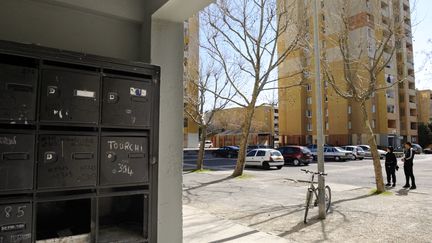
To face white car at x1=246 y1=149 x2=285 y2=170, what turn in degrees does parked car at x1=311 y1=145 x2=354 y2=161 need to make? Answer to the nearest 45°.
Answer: approximately 45° to its right

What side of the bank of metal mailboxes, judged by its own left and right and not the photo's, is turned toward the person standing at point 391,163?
left

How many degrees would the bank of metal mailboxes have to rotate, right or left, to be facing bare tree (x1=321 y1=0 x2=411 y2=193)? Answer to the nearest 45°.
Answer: approximately 90° to its left

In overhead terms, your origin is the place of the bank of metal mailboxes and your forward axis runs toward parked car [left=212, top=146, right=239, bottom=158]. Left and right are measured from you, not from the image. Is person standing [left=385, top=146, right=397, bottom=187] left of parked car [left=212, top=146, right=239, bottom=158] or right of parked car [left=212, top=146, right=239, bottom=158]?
right

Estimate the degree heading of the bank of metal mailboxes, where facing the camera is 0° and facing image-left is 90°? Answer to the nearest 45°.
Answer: approximately 315°

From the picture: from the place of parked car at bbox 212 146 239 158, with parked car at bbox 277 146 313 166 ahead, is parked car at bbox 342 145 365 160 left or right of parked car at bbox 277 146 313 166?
left

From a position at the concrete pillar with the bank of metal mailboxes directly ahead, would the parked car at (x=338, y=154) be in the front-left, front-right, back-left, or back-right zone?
back-right

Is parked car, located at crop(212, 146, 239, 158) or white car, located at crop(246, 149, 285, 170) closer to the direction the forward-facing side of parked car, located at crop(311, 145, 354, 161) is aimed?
the white car

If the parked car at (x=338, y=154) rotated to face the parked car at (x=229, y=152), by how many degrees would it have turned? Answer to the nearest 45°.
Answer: approximately 135° to its right

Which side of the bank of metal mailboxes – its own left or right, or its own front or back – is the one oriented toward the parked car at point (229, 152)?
back
